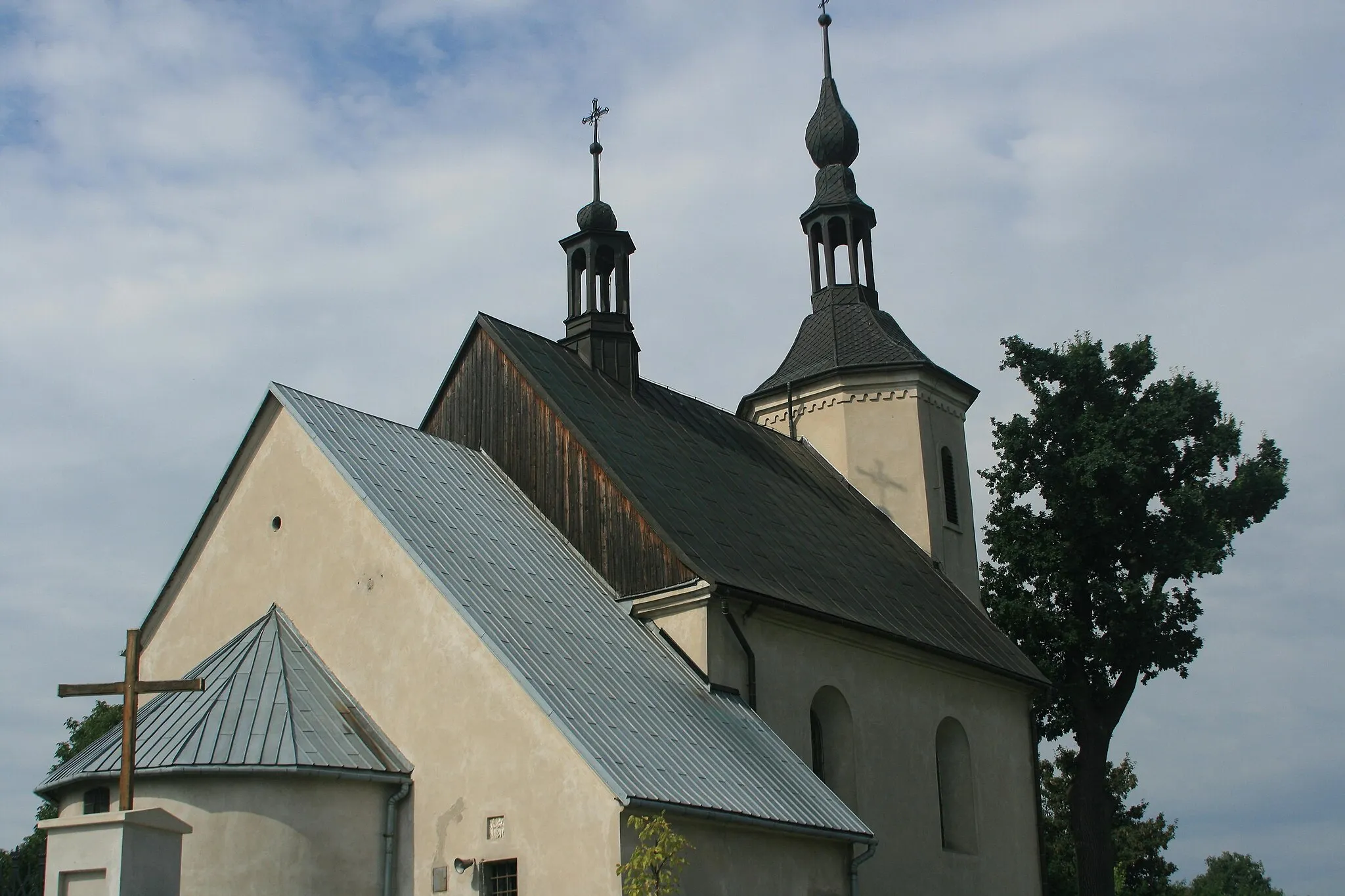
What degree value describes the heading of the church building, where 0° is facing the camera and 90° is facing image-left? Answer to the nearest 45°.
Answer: approximately 225°

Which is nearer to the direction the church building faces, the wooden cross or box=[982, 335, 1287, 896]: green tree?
the green tree

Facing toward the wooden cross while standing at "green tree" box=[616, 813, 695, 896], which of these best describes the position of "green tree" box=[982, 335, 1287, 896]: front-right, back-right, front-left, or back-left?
back-right

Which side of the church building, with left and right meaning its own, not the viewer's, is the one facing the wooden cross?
back

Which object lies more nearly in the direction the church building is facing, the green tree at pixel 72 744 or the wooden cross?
the green tree

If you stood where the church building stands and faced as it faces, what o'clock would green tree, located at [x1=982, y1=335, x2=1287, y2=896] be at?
The green tree is roughly at 12 o'clock from the church building.

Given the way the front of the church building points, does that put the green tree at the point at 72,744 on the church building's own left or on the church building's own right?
on the church building's own left
